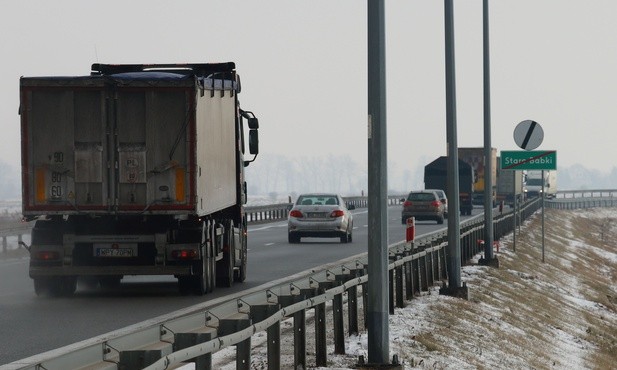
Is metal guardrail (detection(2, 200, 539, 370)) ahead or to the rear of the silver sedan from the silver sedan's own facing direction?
to the rear

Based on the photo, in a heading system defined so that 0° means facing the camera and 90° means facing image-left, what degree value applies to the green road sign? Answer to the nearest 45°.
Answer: approximately 0°

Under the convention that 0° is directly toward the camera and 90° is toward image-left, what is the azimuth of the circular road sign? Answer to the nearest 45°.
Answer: approximately 0°

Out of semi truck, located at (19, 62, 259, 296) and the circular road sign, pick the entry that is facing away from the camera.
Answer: the semi truck

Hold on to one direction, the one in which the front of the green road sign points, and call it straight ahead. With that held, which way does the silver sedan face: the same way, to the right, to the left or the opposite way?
the opposite way

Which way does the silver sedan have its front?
away from the camera

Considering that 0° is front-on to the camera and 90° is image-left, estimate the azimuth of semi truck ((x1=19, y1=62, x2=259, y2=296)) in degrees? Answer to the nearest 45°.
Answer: approximately 180°

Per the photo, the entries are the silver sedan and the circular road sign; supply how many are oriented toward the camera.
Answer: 1

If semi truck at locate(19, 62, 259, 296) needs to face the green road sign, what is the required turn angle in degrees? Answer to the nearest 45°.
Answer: approximately 45° to its right
